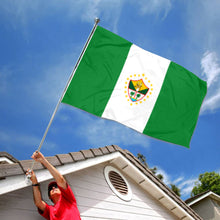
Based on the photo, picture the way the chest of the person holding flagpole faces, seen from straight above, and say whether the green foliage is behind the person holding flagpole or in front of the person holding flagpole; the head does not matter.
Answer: behind

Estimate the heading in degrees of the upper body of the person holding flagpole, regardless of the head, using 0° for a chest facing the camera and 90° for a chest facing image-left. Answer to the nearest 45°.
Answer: approximately 45°
